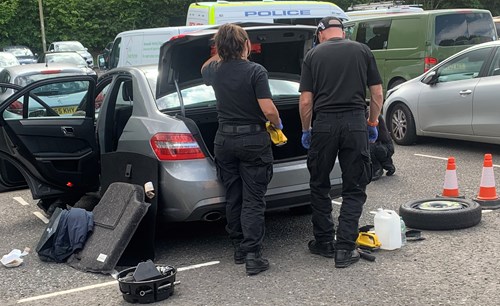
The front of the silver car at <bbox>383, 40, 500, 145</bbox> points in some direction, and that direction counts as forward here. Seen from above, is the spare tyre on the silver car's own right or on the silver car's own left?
on the silver car's own left

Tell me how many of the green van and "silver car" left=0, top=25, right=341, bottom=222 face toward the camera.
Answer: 0

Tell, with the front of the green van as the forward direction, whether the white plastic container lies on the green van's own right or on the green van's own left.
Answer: on the green van's own left

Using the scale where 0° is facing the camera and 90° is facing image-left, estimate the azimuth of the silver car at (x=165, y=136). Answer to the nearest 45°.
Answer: approximately 135°

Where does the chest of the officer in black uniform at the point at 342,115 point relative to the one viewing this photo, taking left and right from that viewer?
facing away from the viewer

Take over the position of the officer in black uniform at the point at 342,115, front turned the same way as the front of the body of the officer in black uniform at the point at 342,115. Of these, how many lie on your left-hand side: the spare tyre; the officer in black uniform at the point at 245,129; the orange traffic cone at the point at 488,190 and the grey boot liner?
2

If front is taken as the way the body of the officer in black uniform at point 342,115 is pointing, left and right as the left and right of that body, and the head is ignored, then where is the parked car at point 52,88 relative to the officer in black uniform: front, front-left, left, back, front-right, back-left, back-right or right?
front-left

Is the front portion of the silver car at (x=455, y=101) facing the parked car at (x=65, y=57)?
yes

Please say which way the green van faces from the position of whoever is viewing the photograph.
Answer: facing away from the viewer and to the left of the viewer
